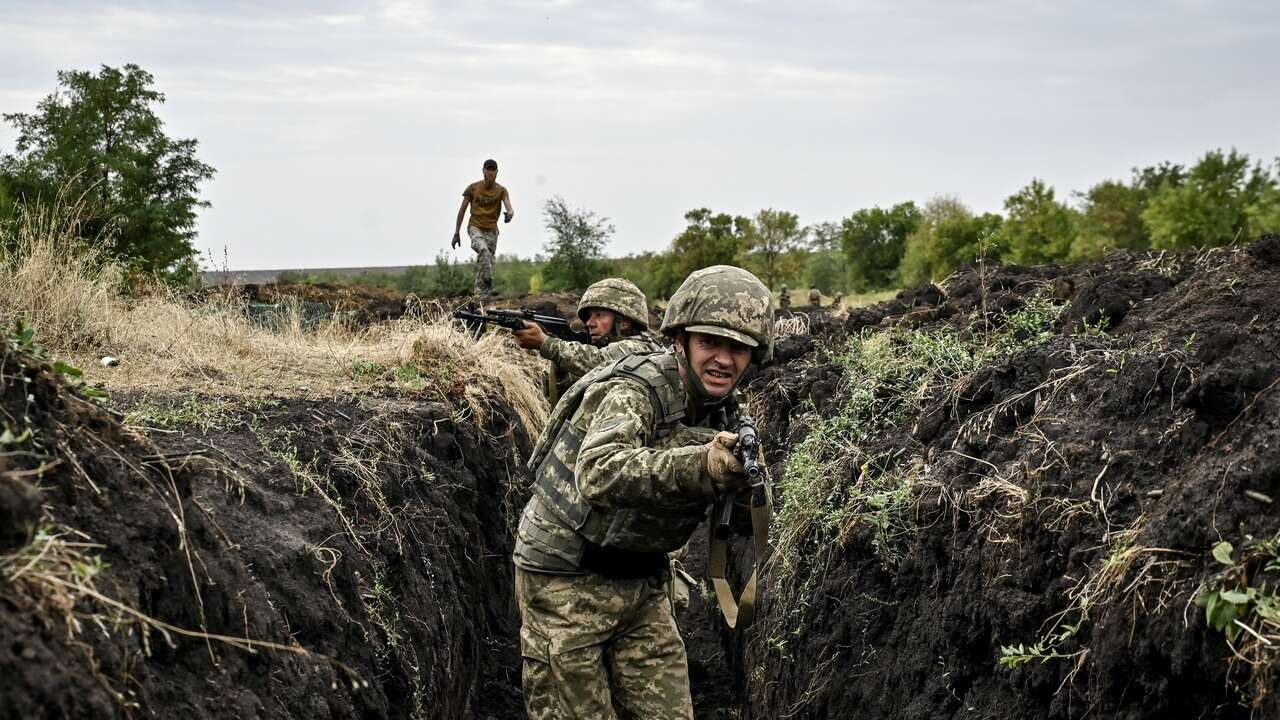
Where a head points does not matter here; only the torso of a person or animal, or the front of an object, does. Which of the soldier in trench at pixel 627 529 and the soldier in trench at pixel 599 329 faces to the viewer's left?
the soldier in trench at pixel 599 329

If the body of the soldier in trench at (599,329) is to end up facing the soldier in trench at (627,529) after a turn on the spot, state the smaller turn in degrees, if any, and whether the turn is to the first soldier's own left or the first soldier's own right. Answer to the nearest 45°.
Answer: approximately 90° to the first soldier's own left

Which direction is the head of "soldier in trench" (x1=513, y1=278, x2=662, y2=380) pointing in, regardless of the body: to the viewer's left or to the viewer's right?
to the viewer's left

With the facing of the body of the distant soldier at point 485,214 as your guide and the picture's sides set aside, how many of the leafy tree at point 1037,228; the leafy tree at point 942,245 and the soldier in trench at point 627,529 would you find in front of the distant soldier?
1

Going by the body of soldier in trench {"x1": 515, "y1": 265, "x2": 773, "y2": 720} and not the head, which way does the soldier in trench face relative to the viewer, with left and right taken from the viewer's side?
facing the viewer and to the right of the viewer

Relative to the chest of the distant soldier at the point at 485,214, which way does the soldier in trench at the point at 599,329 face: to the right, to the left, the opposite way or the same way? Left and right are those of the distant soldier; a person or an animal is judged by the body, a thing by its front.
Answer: to the right

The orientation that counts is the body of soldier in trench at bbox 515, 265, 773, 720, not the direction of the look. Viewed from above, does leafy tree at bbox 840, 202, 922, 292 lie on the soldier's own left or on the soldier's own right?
on the soldier's own left

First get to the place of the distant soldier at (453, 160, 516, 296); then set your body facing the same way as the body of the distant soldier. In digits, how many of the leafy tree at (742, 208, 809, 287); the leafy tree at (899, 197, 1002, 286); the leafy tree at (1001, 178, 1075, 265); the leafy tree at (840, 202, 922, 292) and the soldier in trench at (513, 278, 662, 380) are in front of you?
1

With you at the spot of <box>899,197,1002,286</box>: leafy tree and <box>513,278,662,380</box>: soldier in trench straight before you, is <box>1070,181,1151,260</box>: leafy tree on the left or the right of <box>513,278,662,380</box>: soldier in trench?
left

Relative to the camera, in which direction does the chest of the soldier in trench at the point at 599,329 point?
to the viewer's left

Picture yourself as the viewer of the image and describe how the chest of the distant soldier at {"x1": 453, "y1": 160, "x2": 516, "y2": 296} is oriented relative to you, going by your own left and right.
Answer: facing the viewer

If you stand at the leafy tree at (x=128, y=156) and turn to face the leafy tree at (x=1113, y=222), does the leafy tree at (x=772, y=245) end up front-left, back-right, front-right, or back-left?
front-left

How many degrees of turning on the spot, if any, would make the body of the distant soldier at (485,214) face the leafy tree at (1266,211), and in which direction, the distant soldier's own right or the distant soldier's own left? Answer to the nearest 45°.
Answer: approximately 90° to the distant soldier's own left

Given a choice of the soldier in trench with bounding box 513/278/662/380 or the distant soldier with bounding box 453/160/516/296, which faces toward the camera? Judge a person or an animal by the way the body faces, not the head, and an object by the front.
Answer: the distant soldier

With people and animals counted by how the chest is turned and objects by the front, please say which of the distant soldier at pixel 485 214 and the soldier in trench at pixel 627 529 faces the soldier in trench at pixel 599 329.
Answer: the distant soldier

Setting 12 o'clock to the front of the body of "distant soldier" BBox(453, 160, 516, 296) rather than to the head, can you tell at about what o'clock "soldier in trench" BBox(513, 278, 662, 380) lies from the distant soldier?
The soldier in trench is roughly at 12 o'clock from the distant soldier.
